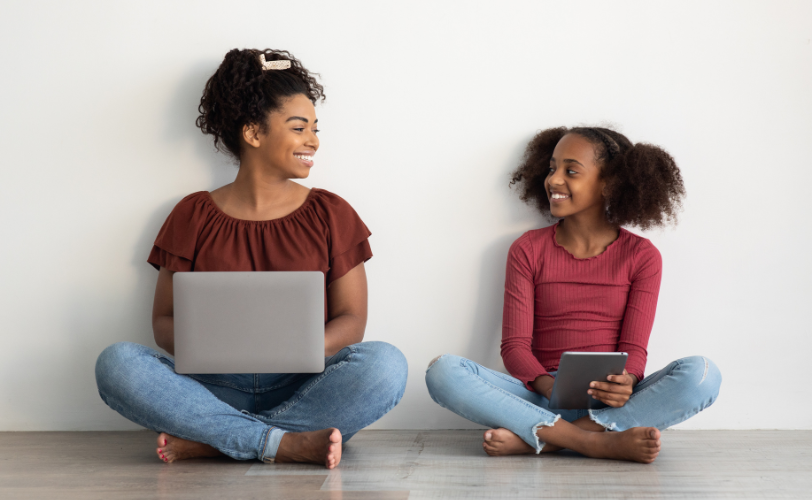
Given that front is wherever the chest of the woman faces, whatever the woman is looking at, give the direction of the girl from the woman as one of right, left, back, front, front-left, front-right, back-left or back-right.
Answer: left

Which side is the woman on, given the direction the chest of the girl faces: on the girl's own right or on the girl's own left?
on the girl's own right

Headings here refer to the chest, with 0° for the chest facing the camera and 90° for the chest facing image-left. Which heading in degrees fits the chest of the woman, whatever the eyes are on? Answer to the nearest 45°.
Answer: approximately 0°

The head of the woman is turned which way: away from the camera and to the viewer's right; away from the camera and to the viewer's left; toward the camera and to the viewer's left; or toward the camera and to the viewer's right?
toward the camera and to the viewer's right

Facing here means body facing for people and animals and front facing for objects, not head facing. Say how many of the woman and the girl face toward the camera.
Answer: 2
